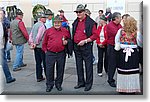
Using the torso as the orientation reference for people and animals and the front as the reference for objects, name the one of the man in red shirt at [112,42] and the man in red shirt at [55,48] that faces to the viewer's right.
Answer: the man in red shirt at [112,42]

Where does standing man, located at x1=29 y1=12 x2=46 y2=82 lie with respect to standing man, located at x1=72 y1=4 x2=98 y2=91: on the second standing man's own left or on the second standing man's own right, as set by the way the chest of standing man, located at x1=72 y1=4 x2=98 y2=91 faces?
on the second standing man's own right

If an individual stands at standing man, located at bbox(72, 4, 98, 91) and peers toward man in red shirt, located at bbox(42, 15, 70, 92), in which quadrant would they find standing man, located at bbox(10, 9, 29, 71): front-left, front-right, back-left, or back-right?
front-right

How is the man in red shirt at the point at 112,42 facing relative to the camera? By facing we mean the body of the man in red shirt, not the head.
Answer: to the viewer's right

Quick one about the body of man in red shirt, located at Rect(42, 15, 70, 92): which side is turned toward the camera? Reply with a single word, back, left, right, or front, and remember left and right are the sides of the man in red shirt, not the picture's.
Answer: front
